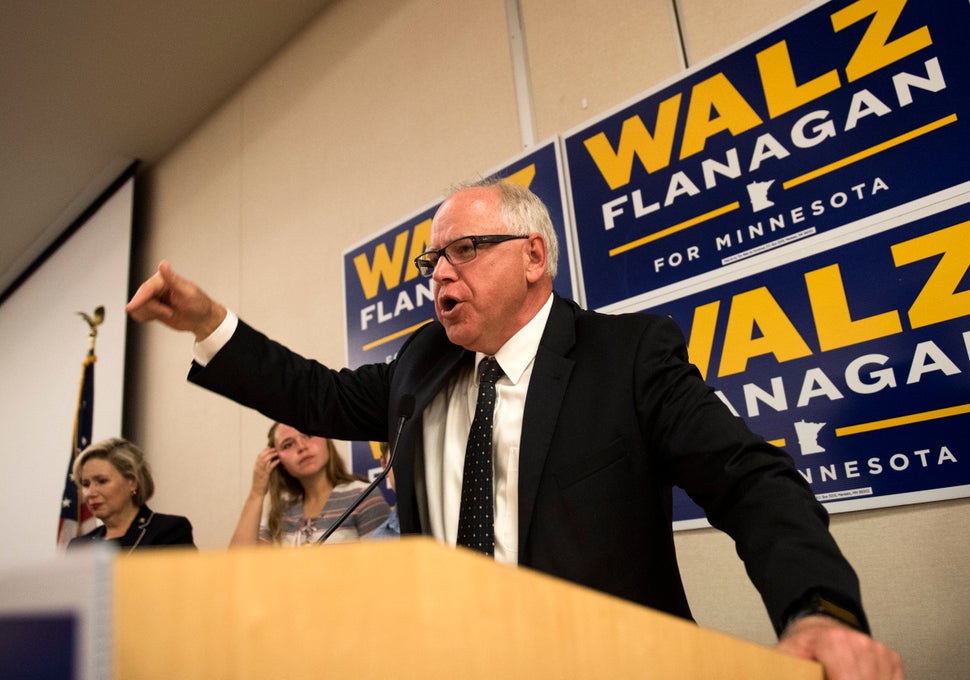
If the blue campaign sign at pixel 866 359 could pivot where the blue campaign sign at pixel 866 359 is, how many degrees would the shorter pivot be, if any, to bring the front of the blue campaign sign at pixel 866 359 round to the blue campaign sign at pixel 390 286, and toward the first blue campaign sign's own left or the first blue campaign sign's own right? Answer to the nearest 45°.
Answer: approximately 45° to the first blue campaign sign's own right

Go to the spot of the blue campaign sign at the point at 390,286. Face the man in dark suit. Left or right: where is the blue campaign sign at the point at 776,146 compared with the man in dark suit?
left

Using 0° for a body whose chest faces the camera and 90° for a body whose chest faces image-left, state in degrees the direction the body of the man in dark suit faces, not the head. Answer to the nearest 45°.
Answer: approximately 45°

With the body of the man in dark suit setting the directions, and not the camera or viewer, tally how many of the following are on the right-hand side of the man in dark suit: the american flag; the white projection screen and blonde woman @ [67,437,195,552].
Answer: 3

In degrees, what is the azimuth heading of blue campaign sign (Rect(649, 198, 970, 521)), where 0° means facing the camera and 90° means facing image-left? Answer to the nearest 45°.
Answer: approximately 45°

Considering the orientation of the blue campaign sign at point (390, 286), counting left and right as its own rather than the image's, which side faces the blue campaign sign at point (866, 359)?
left

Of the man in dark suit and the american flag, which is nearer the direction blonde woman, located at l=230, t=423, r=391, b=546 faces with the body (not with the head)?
the man in dark suit
